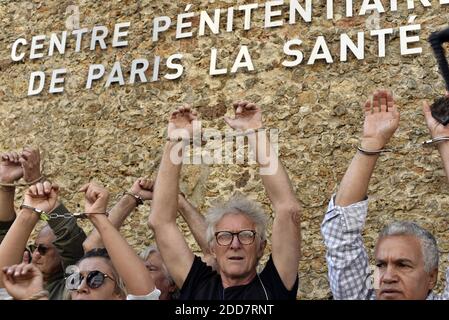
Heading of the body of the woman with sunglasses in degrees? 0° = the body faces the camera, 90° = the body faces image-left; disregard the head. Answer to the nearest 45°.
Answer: approximately 45°

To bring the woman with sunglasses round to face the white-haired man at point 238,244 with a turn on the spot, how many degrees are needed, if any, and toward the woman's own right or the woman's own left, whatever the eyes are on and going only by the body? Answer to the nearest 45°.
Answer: approximately 90° to the woman's own left

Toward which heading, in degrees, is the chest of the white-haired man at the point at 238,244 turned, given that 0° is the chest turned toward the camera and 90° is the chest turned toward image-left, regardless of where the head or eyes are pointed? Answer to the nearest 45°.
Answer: approximately 0°

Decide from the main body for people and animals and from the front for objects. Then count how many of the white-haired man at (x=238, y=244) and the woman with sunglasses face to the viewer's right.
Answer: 0

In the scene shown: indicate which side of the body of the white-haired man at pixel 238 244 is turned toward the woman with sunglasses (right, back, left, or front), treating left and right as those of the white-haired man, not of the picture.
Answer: right
